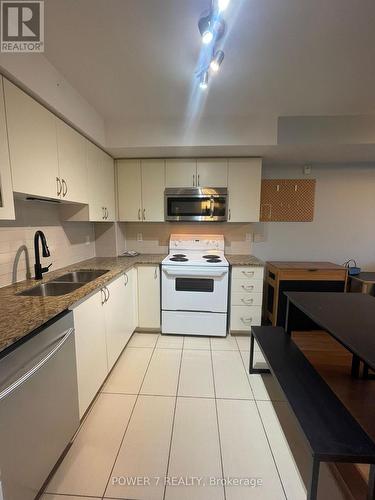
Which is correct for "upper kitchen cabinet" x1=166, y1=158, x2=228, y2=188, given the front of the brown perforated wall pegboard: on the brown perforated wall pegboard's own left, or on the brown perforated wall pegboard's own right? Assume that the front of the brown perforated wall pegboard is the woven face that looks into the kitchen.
on the brown perforated wall pegboard's own right

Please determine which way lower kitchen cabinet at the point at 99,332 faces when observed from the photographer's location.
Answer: facing to the right of the viewer

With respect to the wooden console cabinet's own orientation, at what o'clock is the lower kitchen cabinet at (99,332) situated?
The lower kitchen cabinet is roughly at 1 o'clock from the wooden console cabinet.

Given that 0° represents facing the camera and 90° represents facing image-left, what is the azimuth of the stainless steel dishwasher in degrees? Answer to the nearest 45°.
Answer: approximately 315°

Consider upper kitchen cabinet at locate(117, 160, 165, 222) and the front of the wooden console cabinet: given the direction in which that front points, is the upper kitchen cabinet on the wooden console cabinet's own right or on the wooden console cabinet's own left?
on the wooden console cabinet's own right

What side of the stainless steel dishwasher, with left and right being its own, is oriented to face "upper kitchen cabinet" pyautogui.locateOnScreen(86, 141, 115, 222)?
left

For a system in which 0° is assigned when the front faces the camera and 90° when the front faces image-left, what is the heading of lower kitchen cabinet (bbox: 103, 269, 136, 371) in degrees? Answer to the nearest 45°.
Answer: approximately 270°

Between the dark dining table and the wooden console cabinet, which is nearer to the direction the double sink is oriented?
the dark dining table

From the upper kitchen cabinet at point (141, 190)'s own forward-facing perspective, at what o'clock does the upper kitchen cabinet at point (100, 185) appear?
the upper kitchen cabinet at point (100, 185) is roughly at 2 o'clock from the upper kitchen cabinet at point (141, 190).
